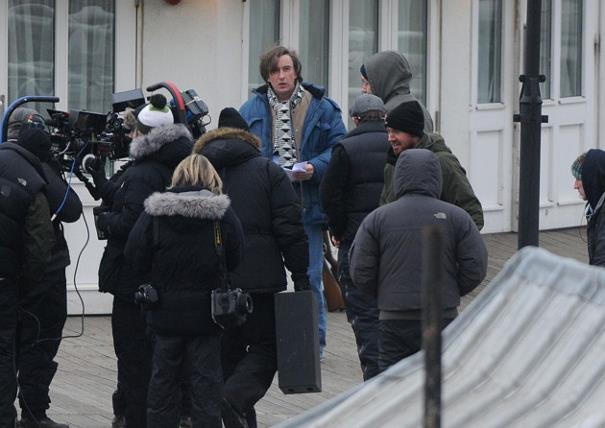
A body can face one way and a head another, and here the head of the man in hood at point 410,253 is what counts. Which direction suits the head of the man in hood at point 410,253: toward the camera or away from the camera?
away from the camera

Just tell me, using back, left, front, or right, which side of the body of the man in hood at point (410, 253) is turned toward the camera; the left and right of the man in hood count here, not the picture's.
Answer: back

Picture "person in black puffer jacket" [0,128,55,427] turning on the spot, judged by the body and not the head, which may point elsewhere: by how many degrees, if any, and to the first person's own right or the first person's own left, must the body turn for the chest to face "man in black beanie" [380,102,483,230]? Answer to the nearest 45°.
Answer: approximately 45° to the first person's own right

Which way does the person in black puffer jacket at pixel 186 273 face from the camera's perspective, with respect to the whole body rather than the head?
away from the camera

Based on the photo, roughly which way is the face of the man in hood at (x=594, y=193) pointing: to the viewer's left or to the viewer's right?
to the viewer's left

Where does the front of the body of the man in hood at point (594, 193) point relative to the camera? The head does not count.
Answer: to the viewer's left

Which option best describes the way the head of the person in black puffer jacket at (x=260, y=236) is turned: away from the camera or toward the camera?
away from the camera

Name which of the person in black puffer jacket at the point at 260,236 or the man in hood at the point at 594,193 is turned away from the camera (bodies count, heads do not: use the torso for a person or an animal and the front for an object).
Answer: the person in black puffer jacket

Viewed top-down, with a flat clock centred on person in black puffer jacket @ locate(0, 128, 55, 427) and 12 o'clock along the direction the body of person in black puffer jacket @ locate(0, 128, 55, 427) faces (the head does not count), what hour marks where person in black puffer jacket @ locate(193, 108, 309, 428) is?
person in black puffer jacket @ locate(193, 108, 309, 428) is roughly at 2 o'clock from person in black puffer jacket @ locate(0, 128, 55, 427).

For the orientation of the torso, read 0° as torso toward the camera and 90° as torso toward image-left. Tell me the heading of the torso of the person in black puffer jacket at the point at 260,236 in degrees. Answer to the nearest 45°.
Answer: approximately 180°

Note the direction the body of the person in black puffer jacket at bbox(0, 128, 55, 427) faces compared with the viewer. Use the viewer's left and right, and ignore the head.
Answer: facing away from the viewer and to the right of the viewer

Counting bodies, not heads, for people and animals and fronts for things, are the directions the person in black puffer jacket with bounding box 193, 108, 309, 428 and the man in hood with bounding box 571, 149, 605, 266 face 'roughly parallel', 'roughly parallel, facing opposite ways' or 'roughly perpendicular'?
roughly perpendicular

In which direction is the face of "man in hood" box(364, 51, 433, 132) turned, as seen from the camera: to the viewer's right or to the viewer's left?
to the viewer's left

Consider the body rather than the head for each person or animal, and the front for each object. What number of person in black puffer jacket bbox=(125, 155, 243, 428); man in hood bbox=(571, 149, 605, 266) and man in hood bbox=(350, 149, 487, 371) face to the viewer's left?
1

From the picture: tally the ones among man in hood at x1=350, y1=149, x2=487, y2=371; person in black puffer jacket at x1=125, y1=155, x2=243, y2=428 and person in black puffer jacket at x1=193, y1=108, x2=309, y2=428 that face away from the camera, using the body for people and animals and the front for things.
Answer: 3

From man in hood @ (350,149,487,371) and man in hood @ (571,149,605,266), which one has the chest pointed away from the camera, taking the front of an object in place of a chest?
man in hood @ (350,149,487,371)

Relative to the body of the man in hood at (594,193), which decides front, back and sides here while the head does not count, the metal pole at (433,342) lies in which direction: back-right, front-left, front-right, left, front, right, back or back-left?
left
